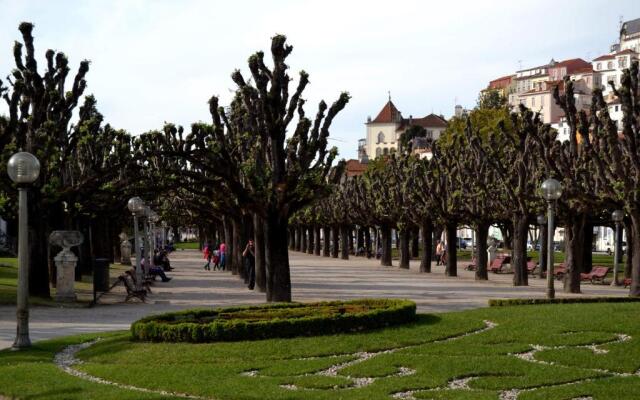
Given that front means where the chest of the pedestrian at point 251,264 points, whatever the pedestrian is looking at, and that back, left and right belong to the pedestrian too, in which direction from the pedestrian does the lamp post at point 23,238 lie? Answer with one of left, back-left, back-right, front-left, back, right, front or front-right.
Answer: front

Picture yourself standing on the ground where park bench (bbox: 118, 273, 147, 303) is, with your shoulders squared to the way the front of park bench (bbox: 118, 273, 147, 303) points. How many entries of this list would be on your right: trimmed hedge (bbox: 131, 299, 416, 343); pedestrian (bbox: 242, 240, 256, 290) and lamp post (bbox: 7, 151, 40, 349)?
2

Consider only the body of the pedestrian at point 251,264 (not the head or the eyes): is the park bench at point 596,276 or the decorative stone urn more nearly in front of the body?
the decorative stone urn

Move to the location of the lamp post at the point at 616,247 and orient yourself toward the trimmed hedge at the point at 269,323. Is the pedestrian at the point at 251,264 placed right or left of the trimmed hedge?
right

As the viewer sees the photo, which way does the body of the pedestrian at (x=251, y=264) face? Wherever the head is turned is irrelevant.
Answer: toward the camera

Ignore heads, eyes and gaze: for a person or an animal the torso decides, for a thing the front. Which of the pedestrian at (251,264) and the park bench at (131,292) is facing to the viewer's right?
the park bench

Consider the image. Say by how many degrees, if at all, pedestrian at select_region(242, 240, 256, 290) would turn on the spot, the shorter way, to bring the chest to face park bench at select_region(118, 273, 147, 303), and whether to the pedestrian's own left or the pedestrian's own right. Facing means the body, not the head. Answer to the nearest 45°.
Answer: approximately 45° to the pedestrian's own right

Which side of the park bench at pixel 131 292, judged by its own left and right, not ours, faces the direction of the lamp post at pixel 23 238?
right

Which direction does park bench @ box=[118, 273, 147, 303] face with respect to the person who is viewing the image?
facing to the right of the viewer

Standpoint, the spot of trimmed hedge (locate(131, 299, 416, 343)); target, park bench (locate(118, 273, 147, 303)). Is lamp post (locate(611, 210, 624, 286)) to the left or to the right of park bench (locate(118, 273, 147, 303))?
right

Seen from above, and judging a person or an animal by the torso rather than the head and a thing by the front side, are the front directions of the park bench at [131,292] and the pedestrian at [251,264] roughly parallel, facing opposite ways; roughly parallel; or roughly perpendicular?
roughly perpendicular

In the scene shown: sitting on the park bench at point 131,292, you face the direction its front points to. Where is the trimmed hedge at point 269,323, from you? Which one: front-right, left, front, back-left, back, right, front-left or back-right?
right
